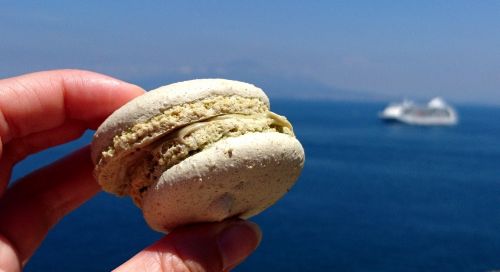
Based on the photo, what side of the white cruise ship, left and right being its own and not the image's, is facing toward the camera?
left
